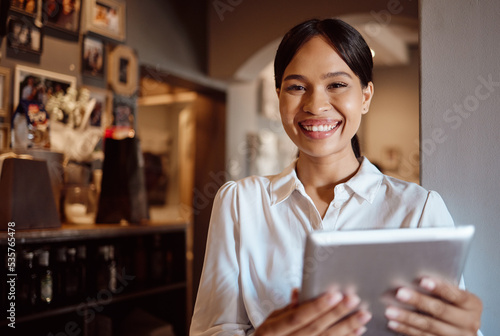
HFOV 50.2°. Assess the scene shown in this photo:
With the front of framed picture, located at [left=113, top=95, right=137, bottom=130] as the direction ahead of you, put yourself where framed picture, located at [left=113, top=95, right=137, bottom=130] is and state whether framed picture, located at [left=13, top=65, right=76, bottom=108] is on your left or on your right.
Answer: on your right

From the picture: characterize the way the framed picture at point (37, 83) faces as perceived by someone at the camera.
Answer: facing the viewer and to the right of the viewer

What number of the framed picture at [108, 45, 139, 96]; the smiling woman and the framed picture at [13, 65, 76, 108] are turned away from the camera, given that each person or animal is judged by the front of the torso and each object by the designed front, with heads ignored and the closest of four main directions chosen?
0

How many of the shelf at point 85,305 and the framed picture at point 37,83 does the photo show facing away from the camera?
0

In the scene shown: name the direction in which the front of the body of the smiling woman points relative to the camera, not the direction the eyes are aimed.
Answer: toward the camera

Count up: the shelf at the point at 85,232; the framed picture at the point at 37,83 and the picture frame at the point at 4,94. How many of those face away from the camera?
0

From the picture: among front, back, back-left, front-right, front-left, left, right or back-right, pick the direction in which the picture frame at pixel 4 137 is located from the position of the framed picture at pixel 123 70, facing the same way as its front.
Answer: right

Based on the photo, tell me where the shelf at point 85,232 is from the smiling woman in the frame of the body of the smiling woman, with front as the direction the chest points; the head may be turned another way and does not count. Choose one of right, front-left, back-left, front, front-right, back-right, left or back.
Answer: back-right

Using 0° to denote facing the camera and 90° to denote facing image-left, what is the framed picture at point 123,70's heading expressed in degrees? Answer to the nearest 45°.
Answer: approximately 315°

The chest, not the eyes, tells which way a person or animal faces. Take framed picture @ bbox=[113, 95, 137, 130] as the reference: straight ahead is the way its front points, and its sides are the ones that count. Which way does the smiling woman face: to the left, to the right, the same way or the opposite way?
to the right

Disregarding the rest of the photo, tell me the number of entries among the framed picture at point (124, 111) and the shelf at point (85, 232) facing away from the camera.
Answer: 0
